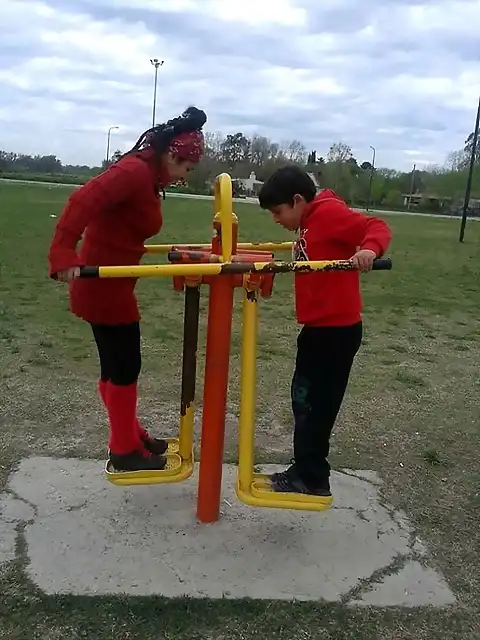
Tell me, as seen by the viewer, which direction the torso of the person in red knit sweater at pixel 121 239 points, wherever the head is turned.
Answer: to the viewer's right

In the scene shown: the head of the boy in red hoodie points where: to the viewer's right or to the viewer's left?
to the viewer's left

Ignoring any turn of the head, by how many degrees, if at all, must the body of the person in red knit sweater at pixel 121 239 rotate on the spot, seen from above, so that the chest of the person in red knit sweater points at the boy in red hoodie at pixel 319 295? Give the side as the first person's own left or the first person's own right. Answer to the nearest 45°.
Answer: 0° — they already face them

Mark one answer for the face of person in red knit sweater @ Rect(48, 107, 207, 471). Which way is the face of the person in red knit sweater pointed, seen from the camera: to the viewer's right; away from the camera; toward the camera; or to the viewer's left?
to the viewer's right

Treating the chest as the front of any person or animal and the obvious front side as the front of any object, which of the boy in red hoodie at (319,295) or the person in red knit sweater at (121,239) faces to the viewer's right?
the person in red knit sweater

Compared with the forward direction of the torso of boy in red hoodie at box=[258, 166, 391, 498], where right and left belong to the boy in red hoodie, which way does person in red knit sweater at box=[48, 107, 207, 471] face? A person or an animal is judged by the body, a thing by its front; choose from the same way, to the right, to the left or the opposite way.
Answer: the opposite way

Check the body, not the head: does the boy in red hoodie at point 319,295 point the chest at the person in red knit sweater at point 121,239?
yes

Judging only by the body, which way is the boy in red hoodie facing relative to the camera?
to the viewer's left
